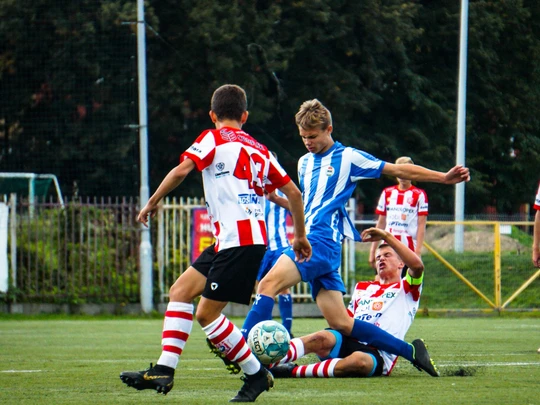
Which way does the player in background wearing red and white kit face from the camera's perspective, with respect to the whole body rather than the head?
toward the camera

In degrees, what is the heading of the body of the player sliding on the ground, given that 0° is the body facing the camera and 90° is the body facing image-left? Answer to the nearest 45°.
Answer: approximately 45°

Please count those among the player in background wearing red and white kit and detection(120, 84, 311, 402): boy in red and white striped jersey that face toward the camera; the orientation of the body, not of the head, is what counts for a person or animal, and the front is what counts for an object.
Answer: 1

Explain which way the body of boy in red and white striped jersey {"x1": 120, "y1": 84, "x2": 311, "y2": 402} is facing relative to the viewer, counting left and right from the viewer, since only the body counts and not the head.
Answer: facing away from the viewer and to the left of the viewer

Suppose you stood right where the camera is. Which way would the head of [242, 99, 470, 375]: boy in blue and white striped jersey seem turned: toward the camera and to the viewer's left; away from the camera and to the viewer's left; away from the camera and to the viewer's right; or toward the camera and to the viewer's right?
toward the camera and to the viewer's left

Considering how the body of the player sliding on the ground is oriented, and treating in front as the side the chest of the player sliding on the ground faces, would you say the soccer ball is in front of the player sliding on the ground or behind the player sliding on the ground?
in front

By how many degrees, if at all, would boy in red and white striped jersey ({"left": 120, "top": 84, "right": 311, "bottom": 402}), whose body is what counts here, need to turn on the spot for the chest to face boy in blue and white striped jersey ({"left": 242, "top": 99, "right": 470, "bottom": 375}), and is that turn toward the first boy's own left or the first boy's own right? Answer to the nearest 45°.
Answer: approximately 90° to the first boy's own right

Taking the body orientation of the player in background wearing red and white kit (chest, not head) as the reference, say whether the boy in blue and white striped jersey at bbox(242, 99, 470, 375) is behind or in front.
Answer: in front

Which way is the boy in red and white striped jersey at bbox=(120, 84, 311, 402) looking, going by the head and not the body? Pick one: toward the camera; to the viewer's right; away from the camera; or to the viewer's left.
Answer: away from the camera

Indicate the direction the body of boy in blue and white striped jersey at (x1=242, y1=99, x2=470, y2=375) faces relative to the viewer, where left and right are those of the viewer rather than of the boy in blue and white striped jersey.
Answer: facing the viewer and to the left of the viewer
